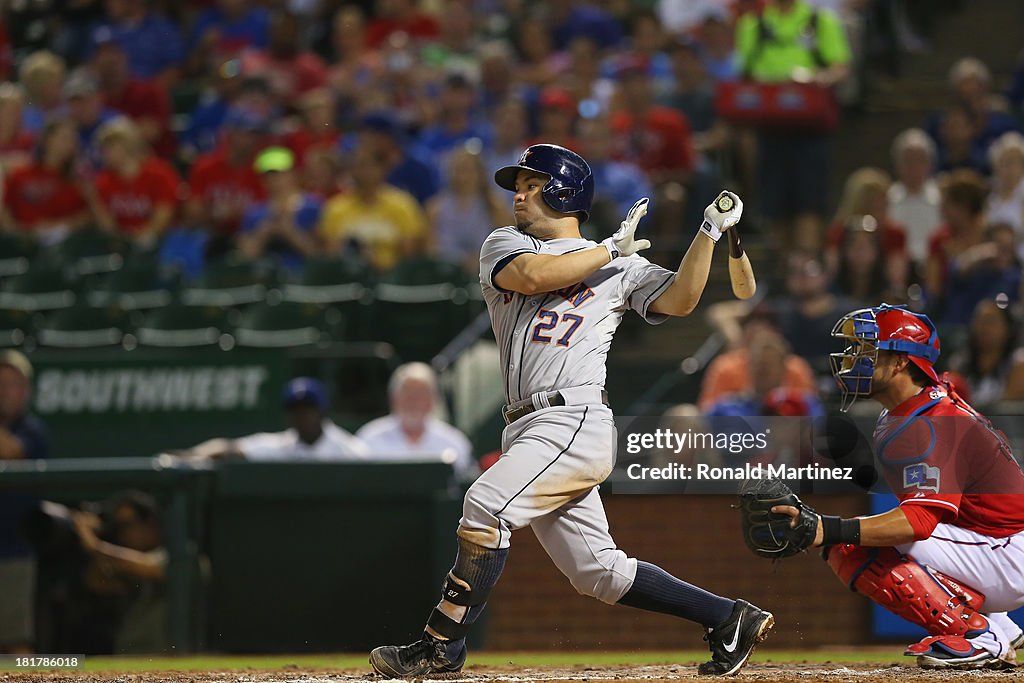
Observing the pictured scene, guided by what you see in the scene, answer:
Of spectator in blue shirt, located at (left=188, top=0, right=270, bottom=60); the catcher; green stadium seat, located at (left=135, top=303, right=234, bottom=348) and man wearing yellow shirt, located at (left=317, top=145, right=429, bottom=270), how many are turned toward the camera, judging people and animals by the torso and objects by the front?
3

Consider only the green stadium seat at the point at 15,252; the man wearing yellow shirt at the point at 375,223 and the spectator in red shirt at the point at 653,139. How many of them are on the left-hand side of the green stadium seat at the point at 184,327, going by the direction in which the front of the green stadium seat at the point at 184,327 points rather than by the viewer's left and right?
2

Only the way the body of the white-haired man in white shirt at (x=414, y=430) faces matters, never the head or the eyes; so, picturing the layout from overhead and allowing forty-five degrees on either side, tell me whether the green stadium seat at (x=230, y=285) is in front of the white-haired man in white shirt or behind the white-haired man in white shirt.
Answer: behind

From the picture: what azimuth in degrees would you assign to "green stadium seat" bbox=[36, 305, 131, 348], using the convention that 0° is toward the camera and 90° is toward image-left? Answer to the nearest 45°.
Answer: approximately 0°

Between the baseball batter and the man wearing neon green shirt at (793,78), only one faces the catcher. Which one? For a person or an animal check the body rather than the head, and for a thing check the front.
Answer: the man wearing neon green shirt

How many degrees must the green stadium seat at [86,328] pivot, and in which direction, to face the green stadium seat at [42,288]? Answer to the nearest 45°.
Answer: approximately 135° to its right

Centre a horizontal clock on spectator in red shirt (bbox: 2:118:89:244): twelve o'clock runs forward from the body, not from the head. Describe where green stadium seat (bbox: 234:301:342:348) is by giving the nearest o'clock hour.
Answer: The green stadium seat is roughly at 11 o'clock from the spectator in red shirt.

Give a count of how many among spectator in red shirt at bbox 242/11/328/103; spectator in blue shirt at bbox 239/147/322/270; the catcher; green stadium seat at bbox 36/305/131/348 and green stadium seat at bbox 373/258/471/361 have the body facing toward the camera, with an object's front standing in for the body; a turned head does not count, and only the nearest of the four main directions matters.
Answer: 4

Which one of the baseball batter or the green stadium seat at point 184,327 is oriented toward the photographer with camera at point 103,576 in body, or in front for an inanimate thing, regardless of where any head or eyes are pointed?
the green stadium seat
